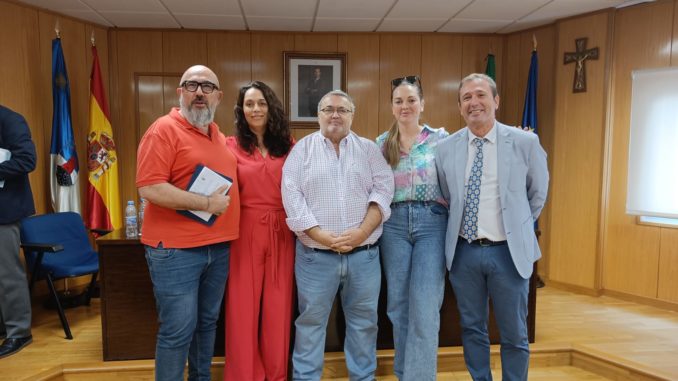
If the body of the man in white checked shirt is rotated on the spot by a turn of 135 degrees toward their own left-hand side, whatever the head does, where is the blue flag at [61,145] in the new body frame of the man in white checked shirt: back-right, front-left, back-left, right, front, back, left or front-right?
left

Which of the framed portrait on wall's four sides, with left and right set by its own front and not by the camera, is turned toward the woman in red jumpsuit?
front

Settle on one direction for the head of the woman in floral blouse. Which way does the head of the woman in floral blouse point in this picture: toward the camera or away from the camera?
toward the camera

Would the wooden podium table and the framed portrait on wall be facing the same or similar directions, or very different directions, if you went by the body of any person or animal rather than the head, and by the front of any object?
same or similar directions

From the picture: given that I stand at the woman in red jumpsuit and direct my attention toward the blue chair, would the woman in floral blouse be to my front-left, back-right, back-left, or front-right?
back-right

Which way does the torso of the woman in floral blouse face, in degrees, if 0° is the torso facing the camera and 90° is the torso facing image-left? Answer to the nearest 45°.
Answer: approximately 0°

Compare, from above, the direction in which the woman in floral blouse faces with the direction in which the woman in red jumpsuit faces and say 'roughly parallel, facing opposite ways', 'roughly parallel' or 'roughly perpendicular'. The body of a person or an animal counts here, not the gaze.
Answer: roughly parallel

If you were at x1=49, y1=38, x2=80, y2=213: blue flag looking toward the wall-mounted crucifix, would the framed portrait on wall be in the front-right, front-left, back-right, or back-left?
front-left

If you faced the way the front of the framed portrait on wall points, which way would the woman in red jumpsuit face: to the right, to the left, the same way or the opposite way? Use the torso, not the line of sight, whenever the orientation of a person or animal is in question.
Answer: the same way

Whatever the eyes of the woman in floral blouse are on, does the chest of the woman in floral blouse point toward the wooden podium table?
no

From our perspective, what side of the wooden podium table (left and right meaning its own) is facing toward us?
front

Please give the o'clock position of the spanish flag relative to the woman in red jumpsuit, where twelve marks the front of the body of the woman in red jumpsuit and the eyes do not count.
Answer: The spanish flag is roughly at 5 o'clock from the woman in red jumpsuit.

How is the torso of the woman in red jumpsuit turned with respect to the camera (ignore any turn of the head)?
toward the camera

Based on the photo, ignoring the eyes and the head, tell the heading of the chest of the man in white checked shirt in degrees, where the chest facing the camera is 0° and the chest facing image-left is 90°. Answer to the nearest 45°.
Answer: approximately 0°

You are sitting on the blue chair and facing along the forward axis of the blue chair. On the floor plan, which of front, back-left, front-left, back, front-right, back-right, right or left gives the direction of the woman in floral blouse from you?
front

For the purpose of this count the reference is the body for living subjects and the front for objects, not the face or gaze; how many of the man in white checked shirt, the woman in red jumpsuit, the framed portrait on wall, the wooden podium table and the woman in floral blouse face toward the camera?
5

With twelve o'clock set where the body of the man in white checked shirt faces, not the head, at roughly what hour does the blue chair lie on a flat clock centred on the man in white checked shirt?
The blue chair is roughly at 4 o'clock from the man in white checked shirt.
